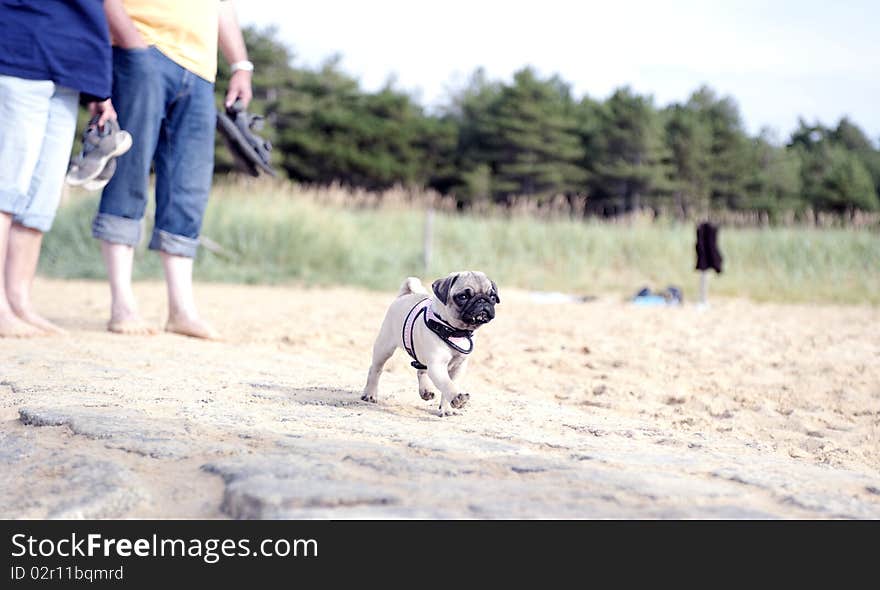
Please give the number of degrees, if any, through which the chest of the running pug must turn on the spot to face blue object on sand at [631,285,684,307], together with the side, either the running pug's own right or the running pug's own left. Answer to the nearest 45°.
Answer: approximately 135° to the running pug's own left

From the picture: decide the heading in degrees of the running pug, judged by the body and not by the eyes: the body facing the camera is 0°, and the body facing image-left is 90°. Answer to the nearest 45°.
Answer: approximately 315°

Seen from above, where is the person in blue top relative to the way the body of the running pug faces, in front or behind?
behind
